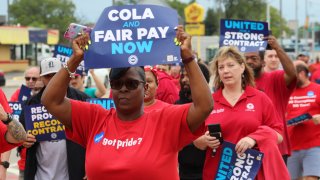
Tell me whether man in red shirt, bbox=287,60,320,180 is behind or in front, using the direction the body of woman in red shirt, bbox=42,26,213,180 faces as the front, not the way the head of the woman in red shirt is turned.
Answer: behind

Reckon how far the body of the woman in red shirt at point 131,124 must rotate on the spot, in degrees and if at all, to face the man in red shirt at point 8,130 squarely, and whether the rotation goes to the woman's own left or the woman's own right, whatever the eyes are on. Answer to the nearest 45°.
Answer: approximately 135° to the woman's own right

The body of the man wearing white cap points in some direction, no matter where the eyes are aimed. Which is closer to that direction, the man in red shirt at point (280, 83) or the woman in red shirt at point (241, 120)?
the woman in red shirt

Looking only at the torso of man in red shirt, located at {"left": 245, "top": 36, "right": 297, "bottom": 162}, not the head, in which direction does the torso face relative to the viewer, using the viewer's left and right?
facing the viewer and to the left of the viewer

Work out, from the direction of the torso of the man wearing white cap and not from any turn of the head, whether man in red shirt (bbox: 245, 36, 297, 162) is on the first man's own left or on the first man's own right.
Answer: on the first man's own left

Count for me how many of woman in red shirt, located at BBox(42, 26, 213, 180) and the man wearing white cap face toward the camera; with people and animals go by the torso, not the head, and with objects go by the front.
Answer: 2

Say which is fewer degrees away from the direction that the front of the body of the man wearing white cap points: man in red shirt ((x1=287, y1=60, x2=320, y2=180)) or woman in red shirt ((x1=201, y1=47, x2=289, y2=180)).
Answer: the woman in red shirt

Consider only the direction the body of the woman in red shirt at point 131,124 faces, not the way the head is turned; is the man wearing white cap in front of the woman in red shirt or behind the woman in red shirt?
behind

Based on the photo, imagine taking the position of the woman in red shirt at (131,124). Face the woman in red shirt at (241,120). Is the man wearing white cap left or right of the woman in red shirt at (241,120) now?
left

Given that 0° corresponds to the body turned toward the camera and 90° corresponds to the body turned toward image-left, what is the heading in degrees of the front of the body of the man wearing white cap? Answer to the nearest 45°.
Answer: approximately 0°
